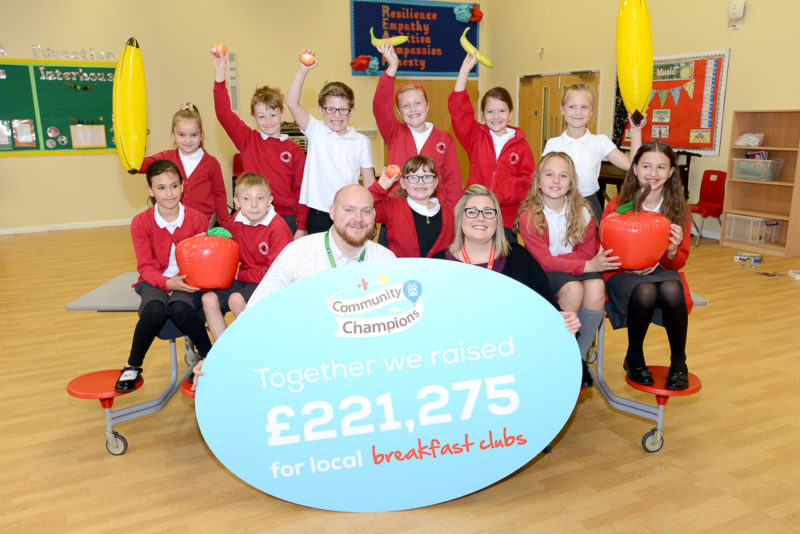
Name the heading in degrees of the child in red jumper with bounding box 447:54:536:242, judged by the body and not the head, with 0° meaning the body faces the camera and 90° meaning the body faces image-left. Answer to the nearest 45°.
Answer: approximately 0°

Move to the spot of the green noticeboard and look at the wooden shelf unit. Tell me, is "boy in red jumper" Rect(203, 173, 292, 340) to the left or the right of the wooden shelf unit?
right

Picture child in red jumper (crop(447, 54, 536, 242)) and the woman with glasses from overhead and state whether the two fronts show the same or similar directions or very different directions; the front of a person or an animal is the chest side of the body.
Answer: same or similar directions

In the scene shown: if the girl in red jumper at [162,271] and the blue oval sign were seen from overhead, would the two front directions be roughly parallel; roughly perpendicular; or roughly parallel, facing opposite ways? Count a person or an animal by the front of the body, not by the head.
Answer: roughly parallel

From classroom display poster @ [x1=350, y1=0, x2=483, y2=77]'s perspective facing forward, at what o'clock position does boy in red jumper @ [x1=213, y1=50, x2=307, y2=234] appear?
The boy in red jumper is roughly at 12 o'clock from the classroom display poster.

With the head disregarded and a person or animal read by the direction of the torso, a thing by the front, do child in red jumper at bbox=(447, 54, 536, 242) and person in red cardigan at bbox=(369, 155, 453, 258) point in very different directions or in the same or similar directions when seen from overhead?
same or similar directions

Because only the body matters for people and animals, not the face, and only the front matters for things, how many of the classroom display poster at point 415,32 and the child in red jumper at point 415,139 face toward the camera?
2

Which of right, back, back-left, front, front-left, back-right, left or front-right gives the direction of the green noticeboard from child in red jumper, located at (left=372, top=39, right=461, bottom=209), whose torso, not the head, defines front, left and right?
back-right

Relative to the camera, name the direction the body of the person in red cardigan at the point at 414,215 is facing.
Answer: toward the camera

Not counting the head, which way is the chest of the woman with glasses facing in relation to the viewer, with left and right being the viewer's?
facing the viewer

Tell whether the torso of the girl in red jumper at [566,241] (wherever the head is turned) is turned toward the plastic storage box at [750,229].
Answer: no

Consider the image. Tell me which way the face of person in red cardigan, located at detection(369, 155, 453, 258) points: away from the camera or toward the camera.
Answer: toward the camera

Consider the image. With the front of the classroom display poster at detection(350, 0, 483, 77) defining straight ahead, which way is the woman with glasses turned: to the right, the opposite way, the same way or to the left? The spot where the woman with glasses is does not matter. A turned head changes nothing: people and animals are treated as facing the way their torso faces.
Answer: the same way

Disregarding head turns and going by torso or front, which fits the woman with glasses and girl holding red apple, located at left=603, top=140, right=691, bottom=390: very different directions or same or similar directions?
same or similar directions

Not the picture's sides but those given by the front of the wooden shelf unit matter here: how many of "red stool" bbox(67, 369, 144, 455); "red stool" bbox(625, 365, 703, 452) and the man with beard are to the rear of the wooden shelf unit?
0

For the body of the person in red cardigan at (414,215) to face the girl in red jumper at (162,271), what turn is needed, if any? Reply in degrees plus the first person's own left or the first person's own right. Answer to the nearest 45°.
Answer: approximately 90° to the first person's own right

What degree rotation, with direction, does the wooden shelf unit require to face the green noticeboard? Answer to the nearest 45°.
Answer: approximately 45° to its right

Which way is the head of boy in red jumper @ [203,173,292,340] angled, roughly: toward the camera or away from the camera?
toward the camera

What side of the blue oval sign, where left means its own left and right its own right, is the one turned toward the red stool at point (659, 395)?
left

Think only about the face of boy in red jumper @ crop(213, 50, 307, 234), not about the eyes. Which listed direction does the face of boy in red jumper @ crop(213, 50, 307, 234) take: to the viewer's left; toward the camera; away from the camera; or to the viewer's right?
toward the camera

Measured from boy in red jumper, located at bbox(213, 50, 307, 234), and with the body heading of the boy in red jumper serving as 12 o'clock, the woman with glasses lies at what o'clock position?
The woman with glasses is roughly at 11 o'clock from the boy in red jumper.

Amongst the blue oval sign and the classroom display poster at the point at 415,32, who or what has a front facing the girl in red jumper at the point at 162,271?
the classroom display poster
